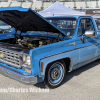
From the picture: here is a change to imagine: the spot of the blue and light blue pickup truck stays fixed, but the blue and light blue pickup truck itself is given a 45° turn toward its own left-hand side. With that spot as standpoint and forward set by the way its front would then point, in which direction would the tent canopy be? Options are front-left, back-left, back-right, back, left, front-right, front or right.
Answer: back

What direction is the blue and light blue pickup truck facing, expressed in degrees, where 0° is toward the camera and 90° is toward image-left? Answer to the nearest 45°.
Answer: approximately 45°
